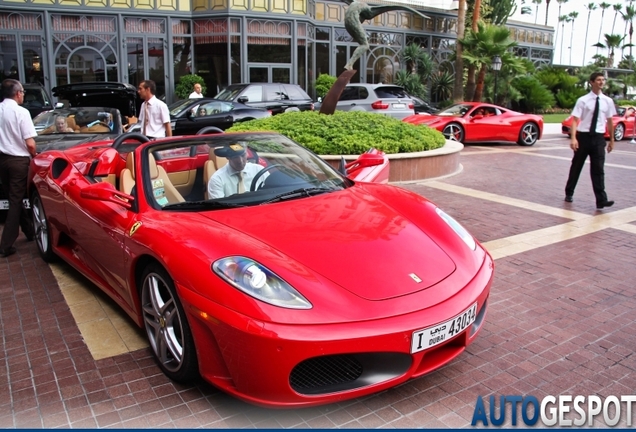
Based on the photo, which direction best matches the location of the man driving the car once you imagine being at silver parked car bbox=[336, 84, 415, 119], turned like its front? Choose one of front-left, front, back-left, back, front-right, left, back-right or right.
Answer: back-left

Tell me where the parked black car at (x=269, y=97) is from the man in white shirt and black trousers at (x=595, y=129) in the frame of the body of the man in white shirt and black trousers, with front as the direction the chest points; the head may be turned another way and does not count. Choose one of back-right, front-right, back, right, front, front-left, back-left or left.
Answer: back

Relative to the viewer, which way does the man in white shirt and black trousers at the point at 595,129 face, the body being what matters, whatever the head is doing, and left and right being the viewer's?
facing the viewer and to the right of the viewer

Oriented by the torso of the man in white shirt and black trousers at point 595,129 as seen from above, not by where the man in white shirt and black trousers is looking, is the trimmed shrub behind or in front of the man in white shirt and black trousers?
behind

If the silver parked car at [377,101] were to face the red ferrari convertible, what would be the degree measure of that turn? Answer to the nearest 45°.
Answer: approximately 135° to its left

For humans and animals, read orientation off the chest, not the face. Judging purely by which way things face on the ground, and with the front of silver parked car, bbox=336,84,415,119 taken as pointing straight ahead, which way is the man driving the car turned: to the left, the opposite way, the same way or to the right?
the opposite way

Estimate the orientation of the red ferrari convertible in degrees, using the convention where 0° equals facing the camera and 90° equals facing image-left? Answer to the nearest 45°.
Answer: approximately 315°

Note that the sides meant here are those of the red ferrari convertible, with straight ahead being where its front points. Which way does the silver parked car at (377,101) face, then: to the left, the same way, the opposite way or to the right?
the opposite way

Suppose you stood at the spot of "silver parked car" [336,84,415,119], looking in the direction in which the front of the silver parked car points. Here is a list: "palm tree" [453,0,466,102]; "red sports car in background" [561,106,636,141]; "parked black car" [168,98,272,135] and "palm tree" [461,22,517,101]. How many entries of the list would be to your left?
1

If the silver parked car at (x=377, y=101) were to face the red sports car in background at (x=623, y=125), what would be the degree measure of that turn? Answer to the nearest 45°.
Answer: approximately 135° to its right

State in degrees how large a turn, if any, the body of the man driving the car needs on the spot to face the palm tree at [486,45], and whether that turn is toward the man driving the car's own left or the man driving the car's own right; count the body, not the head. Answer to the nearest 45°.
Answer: approximately 90° to the man driving the car's own left

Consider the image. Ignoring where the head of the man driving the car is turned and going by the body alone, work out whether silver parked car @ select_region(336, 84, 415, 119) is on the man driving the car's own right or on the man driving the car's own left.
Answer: on the man driving the car's own left
